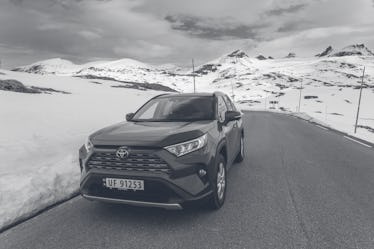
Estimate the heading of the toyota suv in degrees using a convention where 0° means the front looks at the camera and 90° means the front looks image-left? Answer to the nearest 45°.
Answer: approximately 45°
